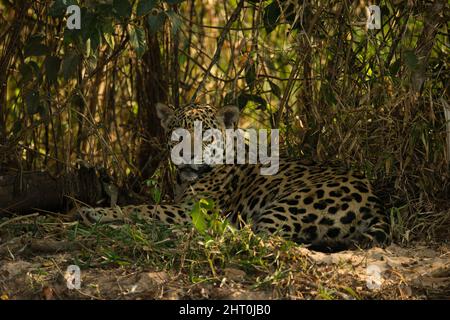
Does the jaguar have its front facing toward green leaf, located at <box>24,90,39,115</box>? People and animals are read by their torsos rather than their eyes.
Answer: yes

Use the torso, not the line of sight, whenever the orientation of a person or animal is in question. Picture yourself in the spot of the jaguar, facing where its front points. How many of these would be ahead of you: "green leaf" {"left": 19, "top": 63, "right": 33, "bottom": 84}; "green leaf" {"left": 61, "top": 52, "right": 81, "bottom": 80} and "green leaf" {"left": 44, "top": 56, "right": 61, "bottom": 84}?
3

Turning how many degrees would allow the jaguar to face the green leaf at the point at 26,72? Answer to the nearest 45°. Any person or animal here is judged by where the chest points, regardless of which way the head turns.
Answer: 0° — it already faces it

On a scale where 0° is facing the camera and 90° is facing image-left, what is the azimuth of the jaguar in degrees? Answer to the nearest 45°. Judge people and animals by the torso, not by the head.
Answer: approximately 90°

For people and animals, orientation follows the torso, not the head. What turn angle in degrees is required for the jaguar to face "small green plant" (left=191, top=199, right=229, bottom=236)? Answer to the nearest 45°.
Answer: approximately 45° to its left

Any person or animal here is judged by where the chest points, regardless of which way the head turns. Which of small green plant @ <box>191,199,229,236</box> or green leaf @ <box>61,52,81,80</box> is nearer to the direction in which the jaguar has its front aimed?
the green leaf
